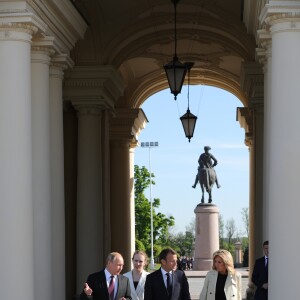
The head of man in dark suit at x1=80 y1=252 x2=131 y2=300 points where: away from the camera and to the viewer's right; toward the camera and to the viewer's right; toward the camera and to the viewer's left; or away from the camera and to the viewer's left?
toward the camera and to the viewer's right

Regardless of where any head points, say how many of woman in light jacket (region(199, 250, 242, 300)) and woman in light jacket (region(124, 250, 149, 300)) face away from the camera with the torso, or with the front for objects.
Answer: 0

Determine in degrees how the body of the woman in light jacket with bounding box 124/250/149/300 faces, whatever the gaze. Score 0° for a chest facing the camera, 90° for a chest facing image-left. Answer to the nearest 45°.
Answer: approximately 0°
